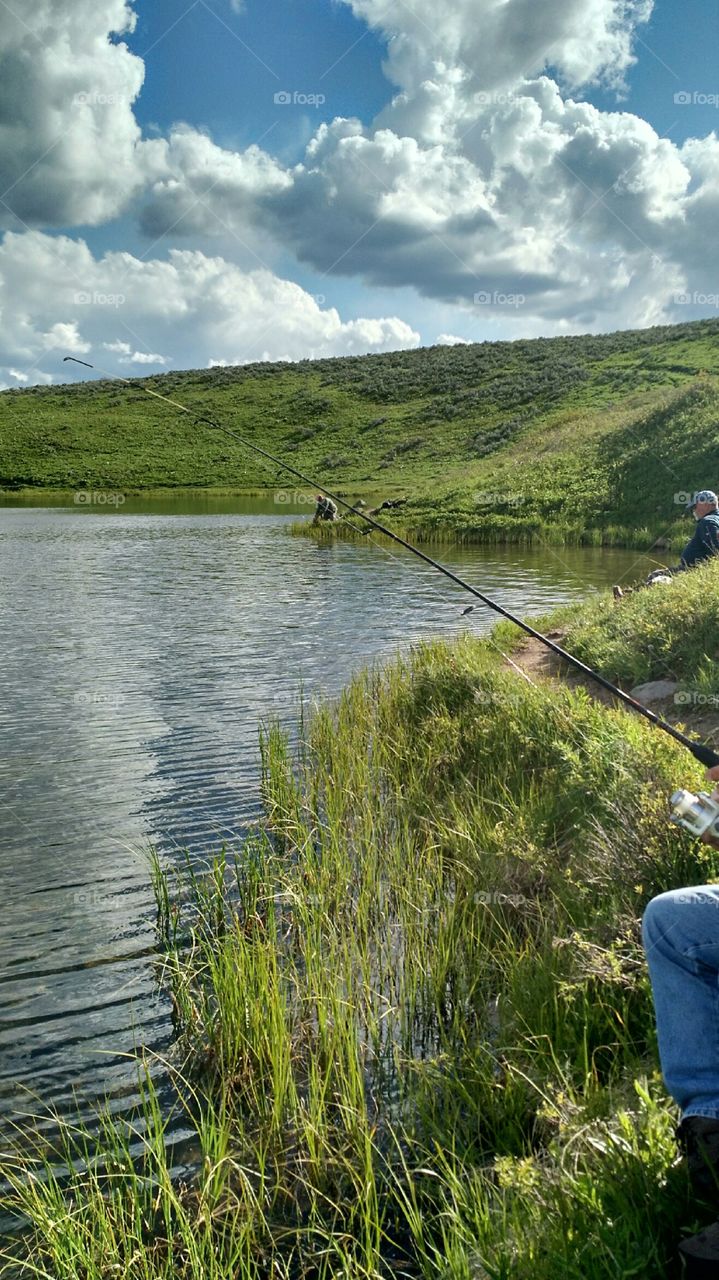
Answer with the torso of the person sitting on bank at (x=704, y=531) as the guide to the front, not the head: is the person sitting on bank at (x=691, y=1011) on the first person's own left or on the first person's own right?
on the first person's own left

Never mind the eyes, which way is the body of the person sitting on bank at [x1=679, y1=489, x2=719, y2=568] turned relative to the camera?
to the viewer's left

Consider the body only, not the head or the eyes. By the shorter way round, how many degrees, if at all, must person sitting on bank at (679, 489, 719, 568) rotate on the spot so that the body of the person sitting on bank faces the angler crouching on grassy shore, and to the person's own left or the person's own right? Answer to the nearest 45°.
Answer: approximately 45° to the person's own right

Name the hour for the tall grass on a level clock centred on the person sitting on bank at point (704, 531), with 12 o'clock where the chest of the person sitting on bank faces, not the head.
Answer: The tall grass is roughly at 9 o'clock from the person sitting on bank.
